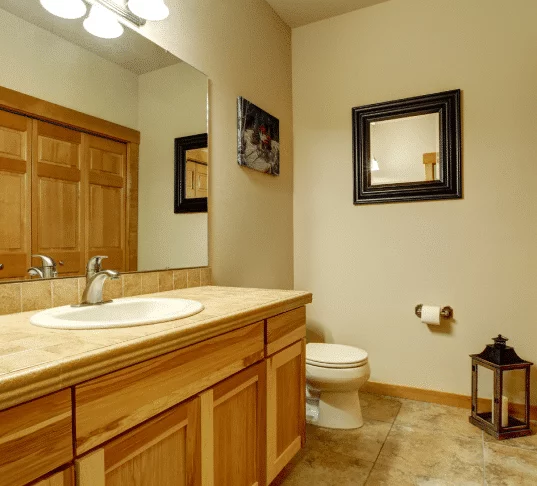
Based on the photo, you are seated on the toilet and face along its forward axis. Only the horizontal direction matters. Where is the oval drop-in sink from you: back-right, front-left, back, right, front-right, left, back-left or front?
right

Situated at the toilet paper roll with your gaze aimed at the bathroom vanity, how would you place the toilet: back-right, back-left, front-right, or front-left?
front-right

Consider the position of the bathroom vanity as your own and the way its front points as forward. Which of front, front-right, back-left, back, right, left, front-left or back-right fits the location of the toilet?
left

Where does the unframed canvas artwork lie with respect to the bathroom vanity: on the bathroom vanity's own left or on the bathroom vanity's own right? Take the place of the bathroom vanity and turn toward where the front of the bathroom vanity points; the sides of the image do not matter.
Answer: on the bathroom vanity's own left

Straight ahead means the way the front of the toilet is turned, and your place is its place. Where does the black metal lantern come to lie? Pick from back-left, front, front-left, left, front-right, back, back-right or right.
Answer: front-left

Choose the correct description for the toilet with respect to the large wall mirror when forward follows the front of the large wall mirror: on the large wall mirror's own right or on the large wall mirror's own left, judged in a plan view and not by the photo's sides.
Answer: on the large wall mirror's own left

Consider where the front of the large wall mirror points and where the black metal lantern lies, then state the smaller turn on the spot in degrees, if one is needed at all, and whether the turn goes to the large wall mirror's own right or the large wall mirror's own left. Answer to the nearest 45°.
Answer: approximately 45° to the large wall mirror's own left

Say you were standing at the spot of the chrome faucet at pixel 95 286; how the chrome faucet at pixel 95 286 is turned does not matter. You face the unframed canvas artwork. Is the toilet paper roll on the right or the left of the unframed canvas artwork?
right

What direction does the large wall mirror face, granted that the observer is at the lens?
facing the viewer and to the right of the viewer

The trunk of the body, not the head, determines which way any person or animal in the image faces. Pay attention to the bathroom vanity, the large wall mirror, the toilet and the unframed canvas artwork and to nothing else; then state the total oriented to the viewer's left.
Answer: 0

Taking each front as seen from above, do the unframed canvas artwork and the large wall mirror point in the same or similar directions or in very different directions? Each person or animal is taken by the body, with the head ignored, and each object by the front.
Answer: same or similar directions

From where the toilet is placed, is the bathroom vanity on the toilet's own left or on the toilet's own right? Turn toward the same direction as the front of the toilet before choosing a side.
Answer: on the toilet's own right

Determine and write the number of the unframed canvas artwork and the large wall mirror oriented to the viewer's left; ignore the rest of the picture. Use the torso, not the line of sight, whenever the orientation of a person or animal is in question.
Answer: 0

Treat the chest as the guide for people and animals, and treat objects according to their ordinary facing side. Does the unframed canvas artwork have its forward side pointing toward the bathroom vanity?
no

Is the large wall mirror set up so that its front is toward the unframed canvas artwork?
no

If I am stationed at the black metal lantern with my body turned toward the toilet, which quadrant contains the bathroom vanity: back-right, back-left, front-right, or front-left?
front-left

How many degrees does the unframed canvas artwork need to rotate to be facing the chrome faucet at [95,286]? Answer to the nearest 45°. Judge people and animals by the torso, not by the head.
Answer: approximately 90° to its right
